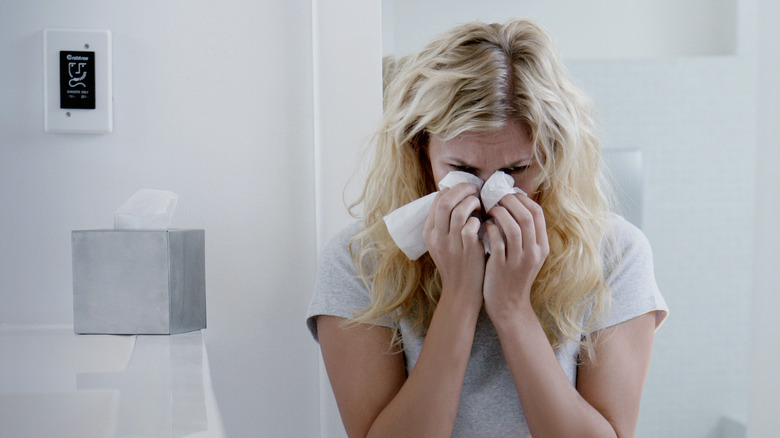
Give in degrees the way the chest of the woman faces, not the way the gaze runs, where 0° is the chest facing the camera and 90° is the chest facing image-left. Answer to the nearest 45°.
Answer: approximately 0°

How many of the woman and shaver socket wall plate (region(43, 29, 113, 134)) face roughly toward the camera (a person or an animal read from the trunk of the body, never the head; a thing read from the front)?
2
